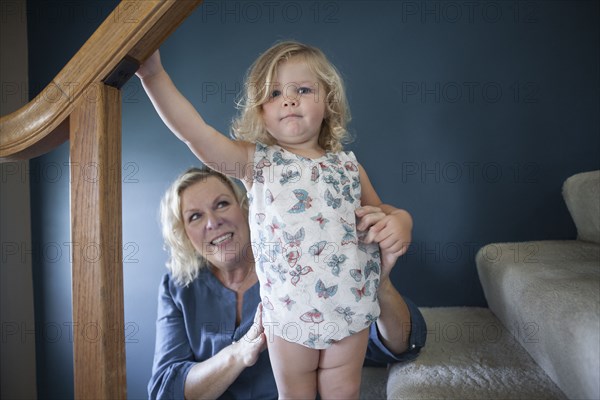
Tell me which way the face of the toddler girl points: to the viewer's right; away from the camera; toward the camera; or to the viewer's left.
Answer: toward the camera

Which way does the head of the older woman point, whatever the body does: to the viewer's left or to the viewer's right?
to the viewer's right

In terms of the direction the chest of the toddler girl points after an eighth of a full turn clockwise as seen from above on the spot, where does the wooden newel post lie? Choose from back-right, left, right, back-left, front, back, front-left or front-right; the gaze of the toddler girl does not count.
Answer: front

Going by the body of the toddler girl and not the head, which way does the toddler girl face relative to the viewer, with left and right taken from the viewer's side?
facing the viewer
